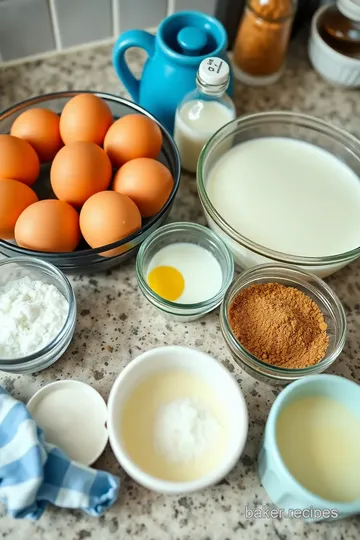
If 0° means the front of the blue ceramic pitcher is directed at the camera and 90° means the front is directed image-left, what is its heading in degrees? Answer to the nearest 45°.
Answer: approximately 270°
